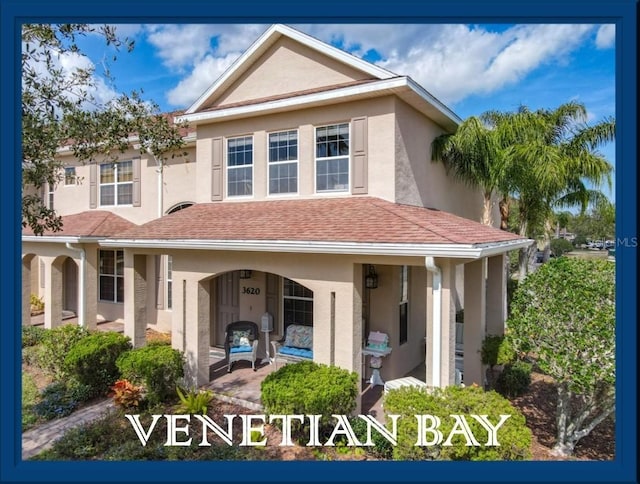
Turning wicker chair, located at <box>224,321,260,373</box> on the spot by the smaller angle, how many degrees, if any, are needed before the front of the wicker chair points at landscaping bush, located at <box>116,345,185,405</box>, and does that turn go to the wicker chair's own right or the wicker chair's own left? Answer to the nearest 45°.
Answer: approximately 45° to the wicker chair's own right

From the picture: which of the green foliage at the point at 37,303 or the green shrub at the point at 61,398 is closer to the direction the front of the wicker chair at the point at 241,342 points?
the green shrub

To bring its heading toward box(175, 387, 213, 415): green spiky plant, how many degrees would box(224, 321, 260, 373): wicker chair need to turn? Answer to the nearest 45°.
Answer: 0° — it already faces it

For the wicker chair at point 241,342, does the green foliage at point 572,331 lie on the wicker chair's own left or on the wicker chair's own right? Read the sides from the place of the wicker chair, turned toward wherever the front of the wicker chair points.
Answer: on the wicker chair's own left

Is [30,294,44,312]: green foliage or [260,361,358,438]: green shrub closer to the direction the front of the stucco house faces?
the green shrub

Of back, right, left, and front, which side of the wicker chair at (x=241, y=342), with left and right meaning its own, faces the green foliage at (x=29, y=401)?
right

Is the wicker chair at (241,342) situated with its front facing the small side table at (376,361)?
no

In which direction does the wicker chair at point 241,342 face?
toward the camera

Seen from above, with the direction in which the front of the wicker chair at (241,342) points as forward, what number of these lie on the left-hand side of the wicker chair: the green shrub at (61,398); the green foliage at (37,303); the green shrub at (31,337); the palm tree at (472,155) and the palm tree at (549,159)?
2

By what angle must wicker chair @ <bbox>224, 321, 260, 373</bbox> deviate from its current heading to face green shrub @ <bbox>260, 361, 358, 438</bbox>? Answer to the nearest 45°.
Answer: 0° — it already faces it

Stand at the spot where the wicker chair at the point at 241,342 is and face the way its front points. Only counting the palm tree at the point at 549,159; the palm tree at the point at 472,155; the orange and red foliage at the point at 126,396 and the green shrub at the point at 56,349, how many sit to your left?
2

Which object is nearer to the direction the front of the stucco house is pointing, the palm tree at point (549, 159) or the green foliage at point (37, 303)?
the green foliage

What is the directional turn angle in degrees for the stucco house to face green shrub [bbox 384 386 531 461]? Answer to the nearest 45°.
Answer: approximately 45° to its left

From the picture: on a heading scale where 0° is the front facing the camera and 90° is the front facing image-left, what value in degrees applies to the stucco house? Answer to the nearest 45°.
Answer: approximately 45°

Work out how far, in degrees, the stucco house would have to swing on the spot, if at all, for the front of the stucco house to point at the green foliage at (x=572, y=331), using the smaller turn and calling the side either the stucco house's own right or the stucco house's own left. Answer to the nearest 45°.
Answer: approximately 90° to the stucco house's own left

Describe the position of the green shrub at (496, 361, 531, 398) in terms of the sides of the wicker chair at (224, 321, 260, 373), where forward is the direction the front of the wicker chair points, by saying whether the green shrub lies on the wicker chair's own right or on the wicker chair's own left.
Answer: on the wicker chair's own left

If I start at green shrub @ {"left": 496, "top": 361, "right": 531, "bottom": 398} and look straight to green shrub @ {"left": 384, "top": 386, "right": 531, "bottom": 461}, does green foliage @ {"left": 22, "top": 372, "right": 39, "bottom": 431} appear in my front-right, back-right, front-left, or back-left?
front-right

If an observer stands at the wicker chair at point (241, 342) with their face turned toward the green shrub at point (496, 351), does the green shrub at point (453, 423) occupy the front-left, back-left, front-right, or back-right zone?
front-right

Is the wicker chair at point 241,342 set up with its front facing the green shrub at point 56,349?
no

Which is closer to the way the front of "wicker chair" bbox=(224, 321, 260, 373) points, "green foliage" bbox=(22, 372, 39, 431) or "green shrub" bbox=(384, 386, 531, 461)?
the green shrub
